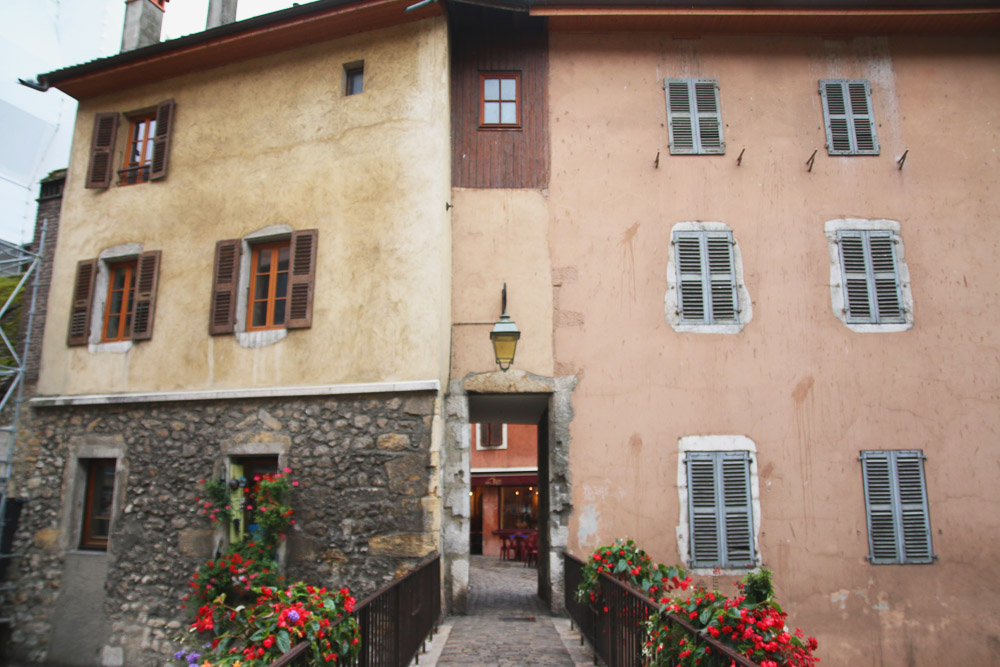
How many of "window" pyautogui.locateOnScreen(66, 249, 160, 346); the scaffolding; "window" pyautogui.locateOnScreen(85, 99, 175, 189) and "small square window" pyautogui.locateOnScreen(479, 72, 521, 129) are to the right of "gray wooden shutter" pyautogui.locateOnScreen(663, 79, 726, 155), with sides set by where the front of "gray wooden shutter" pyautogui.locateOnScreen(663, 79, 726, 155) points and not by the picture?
4

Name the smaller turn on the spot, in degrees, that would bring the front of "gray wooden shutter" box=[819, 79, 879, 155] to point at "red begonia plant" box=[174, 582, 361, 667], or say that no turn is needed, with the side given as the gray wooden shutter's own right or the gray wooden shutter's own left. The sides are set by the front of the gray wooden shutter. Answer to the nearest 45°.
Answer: approximately 45° to the gray wooden shutter's own right

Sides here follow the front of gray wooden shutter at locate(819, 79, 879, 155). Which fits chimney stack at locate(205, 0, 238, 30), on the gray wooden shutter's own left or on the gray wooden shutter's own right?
on the gray wooden shutter's own right

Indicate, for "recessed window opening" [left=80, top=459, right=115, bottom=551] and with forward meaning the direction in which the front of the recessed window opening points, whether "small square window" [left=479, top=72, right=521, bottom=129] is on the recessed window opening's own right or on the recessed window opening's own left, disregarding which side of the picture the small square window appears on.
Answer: on the recessed window opening's own left

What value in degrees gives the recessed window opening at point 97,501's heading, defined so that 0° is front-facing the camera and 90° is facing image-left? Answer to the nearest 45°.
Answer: approximately 0°

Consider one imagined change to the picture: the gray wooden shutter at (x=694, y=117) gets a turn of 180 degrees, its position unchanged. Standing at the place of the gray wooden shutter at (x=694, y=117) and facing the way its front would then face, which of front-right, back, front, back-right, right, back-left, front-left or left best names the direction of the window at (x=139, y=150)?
left

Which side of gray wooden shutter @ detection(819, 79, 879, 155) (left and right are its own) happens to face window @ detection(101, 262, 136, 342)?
right

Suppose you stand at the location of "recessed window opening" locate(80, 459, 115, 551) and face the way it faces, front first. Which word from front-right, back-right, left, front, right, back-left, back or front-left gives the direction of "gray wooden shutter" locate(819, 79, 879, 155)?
front-left

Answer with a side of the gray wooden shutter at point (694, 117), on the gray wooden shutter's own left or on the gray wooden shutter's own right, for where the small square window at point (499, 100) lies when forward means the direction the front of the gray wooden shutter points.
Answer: on the gray wooden shutter's own right

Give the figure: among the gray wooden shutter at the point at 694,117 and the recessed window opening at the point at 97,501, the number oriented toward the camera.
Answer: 2

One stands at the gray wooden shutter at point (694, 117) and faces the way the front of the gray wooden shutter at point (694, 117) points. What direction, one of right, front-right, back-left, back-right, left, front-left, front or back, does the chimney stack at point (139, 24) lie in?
right

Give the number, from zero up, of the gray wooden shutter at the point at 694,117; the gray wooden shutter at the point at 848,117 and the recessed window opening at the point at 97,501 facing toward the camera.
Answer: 3

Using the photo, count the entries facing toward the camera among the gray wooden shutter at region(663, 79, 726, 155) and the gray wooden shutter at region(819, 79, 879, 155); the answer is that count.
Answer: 2
